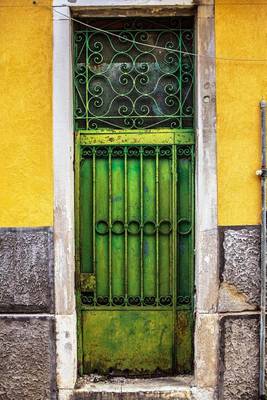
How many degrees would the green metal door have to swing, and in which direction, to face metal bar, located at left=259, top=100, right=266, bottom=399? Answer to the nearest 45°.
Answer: approximately 90° to its left

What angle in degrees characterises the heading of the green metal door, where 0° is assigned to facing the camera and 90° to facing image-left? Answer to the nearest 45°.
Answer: approximately 0°
